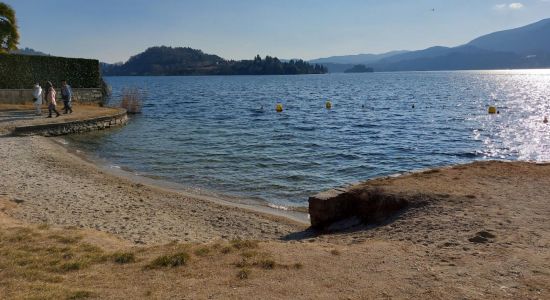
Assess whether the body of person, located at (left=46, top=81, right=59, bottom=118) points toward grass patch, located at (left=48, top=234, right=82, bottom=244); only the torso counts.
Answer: no

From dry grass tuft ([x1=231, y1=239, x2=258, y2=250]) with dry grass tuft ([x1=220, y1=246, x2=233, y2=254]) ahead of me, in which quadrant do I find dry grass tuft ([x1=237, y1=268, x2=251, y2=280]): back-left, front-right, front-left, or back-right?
front-left

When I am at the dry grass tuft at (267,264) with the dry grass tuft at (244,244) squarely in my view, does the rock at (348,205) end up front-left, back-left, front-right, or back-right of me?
front-right
